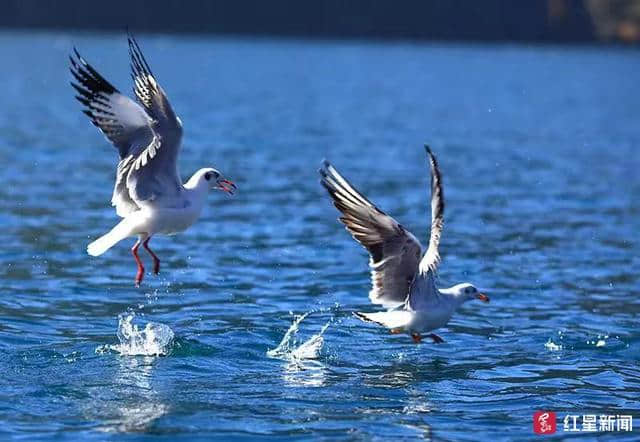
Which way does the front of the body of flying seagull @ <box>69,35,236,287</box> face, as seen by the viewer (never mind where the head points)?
to the viewer's right

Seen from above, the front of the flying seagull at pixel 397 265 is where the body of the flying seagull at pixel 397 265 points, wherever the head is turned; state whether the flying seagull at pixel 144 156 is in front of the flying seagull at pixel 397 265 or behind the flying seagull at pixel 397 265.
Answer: behind

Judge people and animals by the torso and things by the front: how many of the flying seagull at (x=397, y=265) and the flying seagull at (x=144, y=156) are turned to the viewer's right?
2

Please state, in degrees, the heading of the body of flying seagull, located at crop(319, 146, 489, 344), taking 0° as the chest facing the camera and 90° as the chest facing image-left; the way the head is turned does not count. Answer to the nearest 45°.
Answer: approximately 270°
